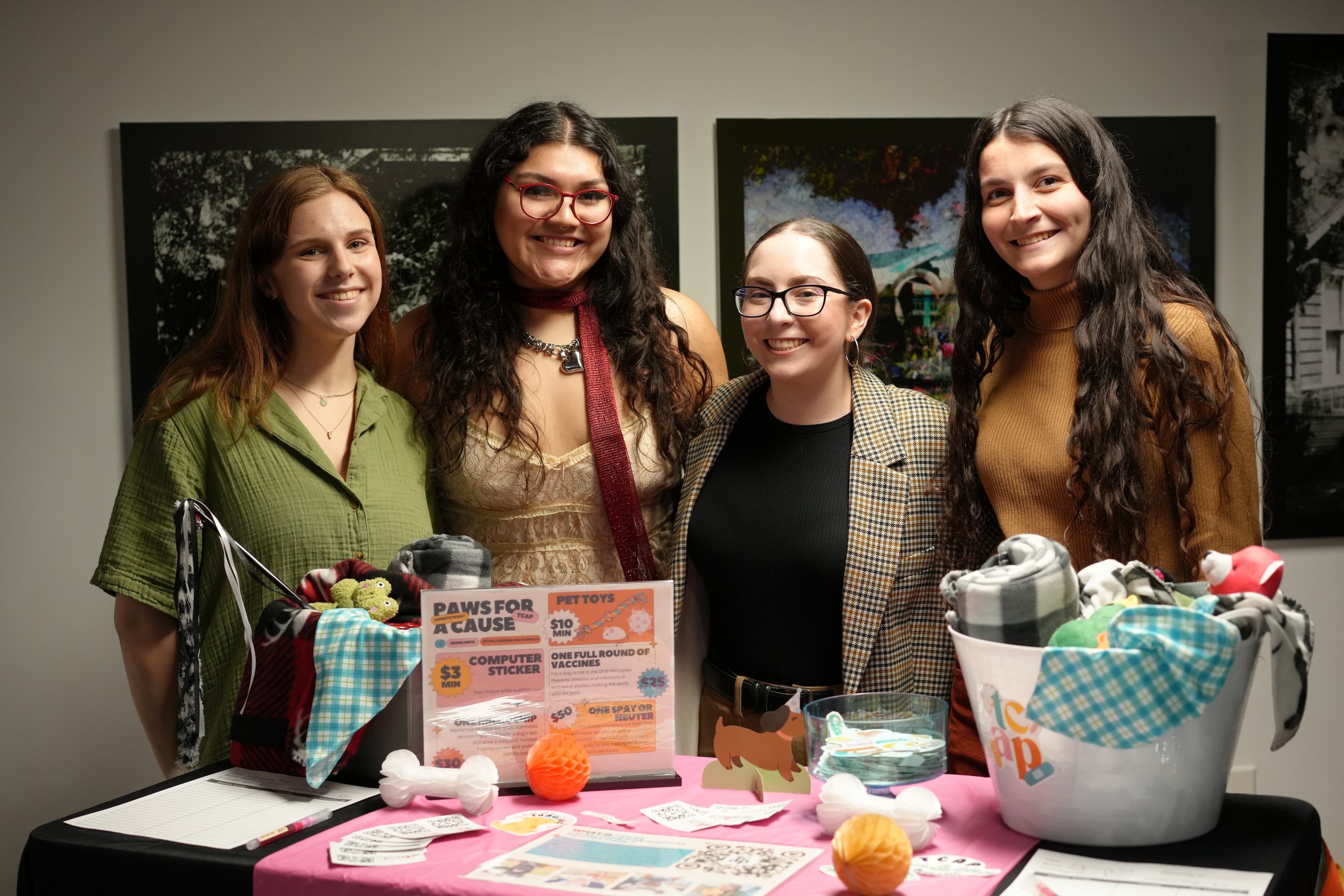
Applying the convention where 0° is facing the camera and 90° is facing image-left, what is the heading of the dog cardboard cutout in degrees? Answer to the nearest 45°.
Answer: approximately 270°

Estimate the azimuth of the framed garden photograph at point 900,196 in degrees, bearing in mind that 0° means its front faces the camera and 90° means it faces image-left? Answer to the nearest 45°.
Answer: approximately 0°

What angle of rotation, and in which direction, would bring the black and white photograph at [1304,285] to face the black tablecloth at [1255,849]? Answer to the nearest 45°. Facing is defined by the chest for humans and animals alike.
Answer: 0° — it already faces it

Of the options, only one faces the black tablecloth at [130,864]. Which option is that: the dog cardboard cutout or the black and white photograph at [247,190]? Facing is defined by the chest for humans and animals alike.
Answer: the black and white photograph

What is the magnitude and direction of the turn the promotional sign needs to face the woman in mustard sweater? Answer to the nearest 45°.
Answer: approximately 135° to its left

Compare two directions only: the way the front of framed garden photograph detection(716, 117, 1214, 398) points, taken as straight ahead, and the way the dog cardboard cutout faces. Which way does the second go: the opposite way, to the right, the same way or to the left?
to the left
